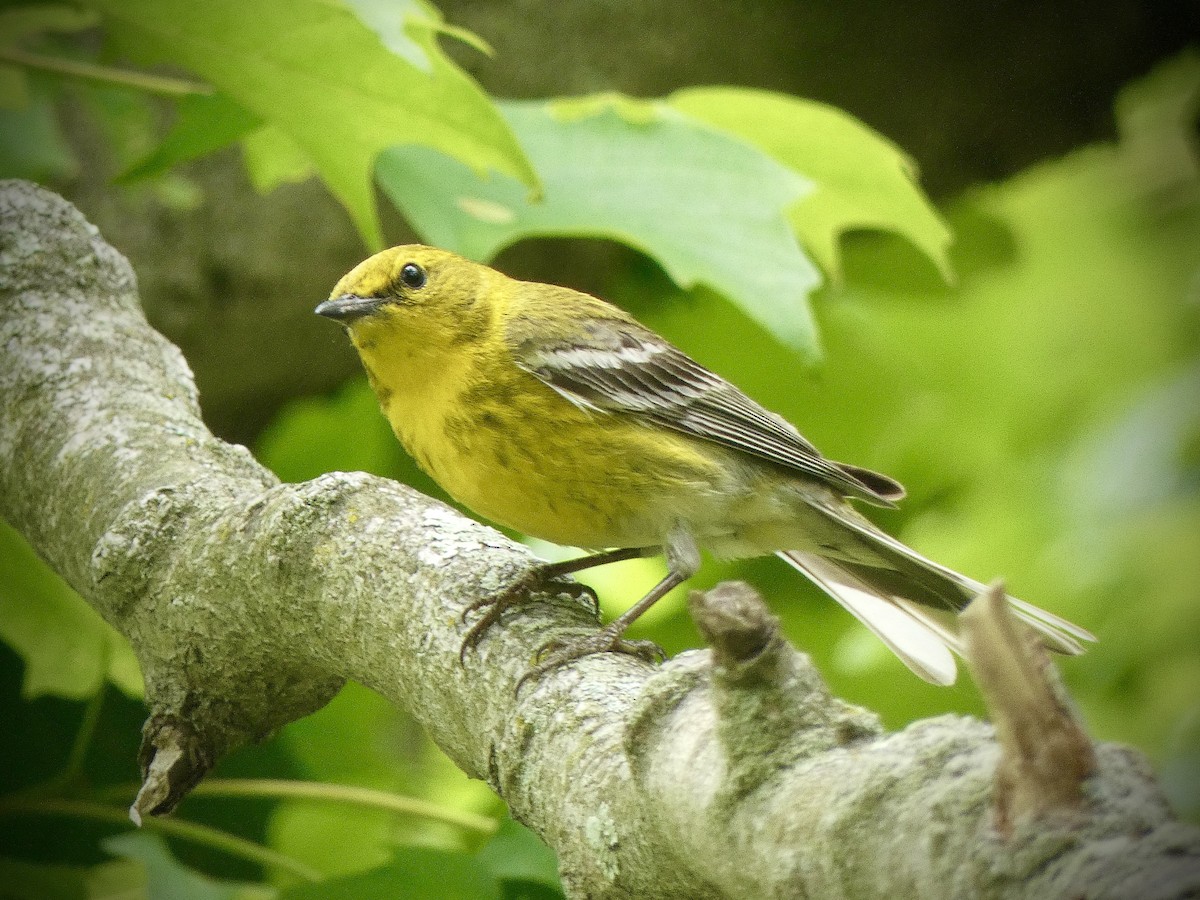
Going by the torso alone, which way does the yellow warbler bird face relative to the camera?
to the viewer's left

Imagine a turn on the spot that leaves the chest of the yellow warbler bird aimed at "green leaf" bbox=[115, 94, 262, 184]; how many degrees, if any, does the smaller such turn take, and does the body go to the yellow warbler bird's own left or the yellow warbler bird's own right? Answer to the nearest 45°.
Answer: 0° — it already faces it

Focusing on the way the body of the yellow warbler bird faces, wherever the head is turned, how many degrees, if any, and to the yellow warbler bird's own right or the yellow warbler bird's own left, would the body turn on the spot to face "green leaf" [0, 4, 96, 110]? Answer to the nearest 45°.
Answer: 0° — it already faces it

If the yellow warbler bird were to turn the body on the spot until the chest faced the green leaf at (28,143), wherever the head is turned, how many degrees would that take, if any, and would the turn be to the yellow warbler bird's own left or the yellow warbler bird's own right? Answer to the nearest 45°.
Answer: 0° — it already faces it
